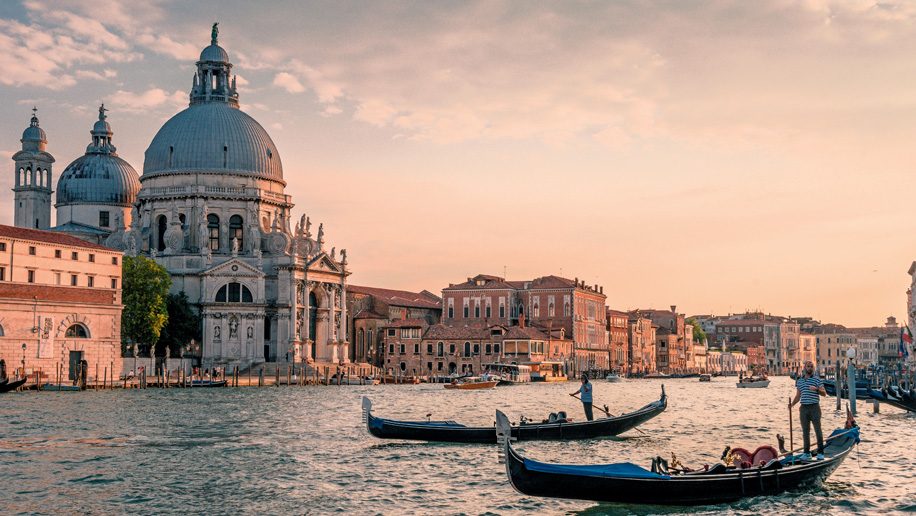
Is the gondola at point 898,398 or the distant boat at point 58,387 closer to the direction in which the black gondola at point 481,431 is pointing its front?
the distant boat

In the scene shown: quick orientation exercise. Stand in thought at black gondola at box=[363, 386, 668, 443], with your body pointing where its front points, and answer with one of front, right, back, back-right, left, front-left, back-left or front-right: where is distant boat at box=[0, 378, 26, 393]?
front-right

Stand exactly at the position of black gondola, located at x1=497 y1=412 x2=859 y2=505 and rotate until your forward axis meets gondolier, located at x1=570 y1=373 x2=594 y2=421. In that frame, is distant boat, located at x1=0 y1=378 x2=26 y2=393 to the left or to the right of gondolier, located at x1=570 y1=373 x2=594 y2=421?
left

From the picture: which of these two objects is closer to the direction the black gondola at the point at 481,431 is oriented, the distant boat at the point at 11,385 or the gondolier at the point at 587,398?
the distant boat

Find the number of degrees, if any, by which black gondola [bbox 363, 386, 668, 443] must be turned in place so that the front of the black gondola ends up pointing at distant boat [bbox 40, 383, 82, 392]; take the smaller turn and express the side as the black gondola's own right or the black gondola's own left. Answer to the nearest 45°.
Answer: approximately 45° to the black gondola's own right

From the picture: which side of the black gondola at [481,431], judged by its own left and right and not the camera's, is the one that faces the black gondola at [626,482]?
left

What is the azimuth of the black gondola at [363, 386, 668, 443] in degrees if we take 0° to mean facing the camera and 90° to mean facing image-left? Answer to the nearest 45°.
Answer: approximately 90°

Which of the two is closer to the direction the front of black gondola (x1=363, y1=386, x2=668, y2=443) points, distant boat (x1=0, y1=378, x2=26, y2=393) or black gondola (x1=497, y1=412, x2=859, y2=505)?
the distant boat

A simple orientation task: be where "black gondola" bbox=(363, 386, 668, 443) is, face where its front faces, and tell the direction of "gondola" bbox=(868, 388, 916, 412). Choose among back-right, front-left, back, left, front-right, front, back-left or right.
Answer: back-right

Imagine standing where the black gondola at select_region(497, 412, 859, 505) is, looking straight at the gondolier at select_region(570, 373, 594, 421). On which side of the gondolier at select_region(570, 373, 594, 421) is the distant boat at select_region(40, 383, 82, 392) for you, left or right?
left

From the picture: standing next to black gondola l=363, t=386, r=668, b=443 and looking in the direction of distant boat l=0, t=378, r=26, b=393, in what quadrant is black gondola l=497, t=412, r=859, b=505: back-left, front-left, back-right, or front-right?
back-left
